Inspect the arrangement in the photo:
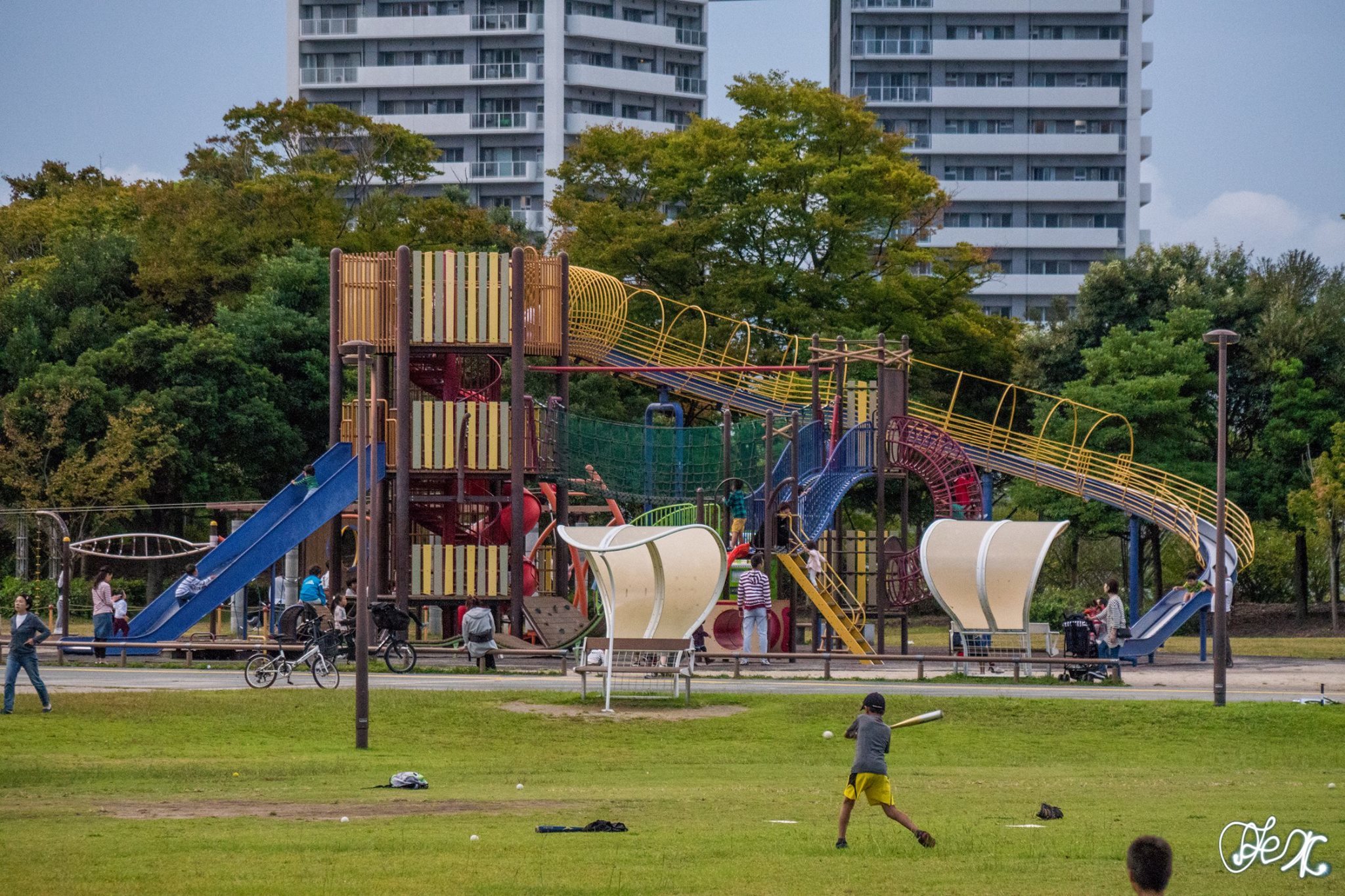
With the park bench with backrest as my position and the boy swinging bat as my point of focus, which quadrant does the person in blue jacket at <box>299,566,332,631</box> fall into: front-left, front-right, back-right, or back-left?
back-right
